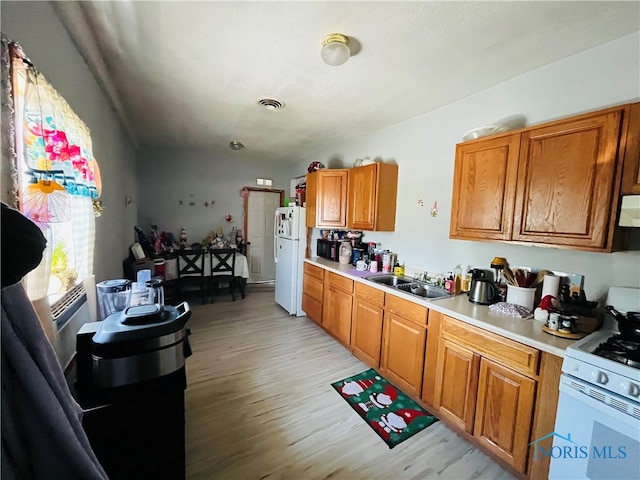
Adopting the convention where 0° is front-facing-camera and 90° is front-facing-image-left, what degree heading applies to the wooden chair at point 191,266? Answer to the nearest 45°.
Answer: approximately 180°

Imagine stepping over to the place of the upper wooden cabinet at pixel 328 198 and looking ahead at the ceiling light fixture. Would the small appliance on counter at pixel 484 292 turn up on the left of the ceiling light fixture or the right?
left

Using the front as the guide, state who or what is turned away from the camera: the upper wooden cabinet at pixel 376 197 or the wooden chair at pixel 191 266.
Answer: the wooden chair

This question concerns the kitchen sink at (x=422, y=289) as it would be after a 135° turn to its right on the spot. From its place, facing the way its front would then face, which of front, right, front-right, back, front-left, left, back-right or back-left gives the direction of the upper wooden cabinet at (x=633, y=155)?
back-right

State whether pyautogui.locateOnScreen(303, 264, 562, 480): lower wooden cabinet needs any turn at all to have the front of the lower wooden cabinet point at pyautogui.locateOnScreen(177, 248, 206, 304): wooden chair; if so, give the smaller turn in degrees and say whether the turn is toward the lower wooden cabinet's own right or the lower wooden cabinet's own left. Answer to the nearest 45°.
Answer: approximately 45° to the lower wooden cabinet's own right

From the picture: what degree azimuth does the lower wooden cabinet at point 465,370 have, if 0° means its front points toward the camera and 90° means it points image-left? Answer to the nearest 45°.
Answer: approximately 45°

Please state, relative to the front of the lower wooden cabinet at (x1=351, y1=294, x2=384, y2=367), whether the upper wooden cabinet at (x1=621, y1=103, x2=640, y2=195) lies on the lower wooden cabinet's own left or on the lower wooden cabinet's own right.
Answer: on the lower wooden cabinet's own left

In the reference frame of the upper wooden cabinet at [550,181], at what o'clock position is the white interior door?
The white interior door is roughly at 2 o'clock from the upper wooden cabinet.

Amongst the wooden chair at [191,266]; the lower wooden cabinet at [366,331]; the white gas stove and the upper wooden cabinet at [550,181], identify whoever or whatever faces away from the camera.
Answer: the wooden chair

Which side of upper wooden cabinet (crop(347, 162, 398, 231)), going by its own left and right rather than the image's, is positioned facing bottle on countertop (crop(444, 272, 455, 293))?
left

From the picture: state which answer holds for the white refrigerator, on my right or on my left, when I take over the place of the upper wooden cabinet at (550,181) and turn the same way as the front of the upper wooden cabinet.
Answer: on my right
